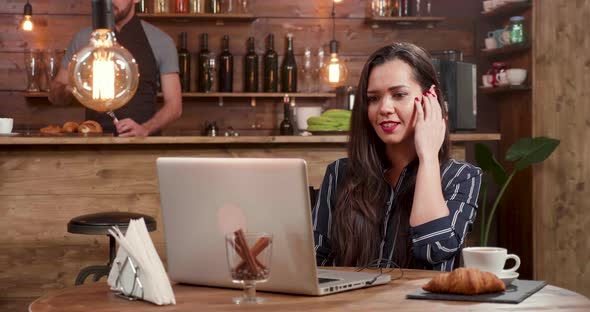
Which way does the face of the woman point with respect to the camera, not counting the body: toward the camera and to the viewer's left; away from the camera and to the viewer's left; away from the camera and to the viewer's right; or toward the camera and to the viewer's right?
toward the camera and to the viewer's left

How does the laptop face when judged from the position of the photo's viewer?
facing away from the viewer and to the right of the viewer

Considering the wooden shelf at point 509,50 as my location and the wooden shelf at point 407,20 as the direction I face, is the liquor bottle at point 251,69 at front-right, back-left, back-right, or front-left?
front-left

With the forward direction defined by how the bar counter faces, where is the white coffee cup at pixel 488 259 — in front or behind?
in front

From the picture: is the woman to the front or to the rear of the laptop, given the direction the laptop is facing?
to the front

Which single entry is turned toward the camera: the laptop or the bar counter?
the bar counter

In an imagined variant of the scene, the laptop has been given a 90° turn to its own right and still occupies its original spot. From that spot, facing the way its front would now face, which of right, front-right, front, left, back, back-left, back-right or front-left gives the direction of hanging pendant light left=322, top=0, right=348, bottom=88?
back-left

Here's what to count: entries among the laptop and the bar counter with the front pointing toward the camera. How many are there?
1

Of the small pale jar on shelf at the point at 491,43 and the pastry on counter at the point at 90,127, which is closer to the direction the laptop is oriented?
the small pale jar on shelf

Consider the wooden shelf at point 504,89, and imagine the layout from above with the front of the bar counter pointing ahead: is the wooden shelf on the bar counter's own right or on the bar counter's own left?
on the bar counter's own left

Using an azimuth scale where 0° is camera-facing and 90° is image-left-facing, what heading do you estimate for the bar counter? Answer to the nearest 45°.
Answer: approximately 0°
